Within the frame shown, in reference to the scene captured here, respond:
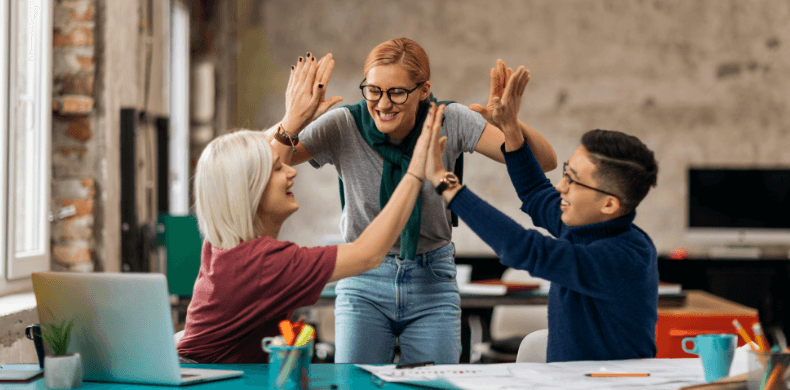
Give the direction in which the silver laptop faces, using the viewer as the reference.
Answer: facing away from the viewer and to the right of the viewer

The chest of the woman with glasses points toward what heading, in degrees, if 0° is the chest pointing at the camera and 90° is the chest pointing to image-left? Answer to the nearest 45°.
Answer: approximately 0°

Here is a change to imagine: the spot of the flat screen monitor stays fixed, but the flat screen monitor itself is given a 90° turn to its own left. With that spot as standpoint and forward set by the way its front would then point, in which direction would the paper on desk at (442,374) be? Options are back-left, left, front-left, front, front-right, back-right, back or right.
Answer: right

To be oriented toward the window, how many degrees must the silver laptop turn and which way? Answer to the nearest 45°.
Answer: approximately 45° to its left

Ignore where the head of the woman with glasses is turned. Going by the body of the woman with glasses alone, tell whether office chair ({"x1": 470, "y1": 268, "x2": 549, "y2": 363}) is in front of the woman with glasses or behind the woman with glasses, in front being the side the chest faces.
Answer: behind

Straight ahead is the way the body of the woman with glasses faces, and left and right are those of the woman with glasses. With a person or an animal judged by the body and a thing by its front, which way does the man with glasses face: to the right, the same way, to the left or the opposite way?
to the right

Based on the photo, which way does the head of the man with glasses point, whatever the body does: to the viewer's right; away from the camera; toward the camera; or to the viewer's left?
to the viewer's left

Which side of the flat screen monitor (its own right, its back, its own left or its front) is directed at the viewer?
front

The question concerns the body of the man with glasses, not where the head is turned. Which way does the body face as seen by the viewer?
to the viewer's left

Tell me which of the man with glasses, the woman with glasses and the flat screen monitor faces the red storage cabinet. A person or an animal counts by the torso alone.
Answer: the flat screen monitor

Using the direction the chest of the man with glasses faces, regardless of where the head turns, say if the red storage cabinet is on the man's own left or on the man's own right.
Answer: on the man's own right

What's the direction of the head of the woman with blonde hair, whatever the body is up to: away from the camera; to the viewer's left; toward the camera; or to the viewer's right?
to the viewer's right
